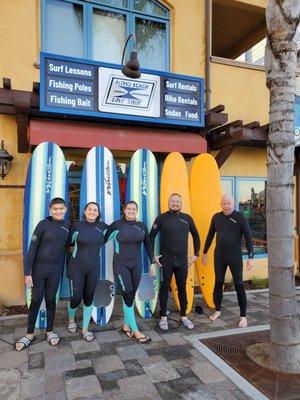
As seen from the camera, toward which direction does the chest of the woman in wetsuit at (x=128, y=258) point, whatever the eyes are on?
toward the camera

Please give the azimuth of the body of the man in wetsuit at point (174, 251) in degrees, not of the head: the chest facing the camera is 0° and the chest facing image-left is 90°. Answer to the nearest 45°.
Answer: approximately 0°

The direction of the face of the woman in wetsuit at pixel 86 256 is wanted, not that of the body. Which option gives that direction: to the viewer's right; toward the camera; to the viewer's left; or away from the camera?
toward the camera

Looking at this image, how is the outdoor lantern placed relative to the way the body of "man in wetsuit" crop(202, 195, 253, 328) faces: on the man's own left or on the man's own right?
on the man's own right

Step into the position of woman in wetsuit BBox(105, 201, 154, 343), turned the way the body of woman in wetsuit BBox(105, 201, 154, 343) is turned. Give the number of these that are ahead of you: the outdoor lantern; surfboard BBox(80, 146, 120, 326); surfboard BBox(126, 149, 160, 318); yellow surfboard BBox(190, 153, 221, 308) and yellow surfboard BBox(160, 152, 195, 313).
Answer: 0

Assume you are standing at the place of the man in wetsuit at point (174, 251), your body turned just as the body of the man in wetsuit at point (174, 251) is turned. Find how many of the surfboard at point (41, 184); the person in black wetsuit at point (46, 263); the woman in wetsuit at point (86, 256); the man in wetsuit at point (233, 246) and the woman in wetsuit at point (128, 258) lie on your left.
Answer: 1

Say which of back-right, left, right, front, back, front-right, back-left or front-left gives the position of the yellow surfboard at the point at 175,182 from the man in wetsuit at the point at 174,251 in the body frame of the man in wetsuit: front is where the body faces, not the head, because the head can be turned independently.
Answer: back

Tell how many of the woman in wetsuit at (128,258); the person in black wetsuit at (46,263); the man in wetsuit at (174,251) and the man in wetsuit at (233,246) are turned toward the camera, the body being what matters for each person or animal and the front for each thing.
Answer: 4

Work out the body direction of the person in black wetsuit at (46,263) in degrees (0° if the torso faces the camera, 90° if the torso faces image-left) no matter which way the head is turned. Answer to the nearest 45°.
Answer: approximately 0°

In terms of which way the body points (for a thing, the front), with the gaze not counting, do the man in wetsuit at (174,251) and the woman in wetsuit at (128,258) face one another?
no

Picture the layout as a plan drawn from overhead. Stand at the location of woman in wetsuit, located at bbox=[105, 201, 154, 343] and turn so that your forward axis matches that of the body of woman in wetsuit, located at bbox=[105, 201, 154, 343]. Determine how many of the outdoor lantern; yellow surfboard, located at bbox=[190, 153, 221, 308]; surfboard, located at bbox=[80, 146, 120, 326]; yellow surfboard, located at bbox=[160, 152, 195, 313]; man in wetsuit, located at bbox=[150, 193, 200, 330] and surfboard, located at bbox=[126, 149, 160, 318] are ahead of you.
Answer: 0

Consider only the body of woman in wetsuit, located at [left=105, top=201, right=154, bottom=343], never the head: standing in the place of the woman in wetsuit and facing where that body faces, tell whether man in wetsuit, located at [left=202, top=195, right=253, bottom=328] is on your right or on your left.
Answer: on your left

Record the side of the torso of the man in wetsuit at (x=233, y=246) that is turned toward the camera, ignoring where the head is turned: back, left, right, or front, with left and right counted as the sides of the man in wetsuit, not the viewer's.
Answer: front

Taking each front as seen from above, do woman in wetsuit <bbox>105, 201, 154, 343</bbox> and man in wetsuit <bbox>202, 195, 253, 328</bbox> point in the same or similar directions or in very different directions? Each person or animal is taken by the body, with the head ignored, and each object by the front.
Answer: same or similar directions

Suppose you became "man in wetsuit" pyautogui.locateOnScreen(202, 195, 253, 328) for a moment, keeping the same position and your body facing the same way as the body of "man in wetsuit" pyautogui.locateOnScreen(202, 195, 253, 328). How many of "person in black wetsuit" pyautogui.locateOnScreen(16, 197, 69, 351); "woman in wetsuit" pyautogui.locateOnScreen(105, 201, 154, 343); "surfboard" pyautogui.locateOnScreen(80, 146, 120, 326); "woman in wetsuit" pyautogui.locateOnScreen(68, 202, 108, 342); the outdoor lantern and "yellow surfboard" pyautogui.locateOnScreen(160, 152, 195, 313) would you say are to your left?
0

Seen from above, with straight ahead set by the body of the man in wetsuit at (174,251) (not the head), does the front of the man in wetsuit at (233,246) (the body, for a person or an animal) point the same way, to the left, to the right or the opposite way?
the same way

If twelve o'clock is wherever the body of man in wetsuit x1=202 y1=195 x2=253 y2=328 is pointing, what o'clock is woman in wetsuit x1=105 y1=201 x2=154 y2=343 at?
The woman in wetsuit is roughly at 2 o'clock from the man in wetsuit.

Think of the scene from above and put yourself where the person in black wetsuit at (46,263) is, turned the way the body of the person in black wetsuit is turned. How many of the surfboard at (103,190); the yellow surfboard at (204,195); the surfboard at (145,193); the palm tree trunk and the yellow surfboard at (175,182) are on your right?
0
